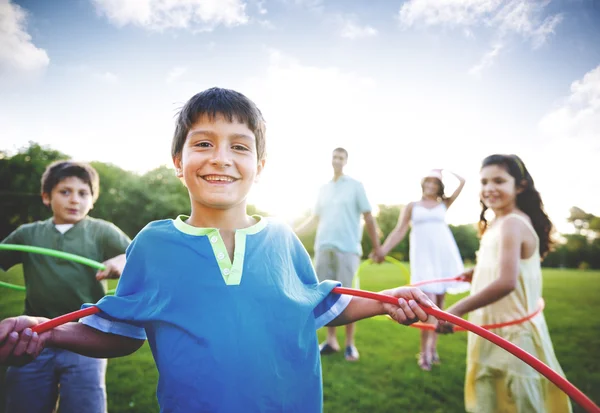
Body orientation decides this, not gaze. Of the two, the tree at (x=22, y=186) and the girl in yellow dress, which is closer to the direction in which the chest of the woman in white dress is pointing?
the girl in yellow dress

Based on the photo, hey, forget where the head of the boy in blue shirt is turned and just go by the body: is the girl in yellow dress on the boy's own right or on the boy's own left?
on the boy's own left

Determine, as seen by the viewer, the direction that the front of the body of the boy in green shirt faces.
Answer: toward the camera

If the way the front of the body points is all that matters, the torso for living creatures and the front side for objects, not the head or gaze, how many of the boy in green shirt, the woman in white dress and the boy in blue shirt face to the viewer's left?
0

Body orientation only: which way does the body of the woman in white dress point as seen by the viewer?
toward the camera

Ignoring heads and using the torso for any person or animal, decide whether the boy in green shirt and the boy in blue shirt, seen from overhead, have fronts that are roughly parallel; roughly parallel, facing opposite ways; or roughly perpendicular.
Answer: roughly parallel

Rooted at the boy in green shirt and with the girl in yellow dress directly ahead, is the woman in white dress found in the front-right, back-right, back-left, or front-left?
front-left

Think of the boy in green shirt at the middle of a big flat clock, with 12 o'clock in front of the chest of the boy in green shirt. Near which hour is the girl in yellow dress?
The girl in yellow dress is roughly at 10 o'clock from the boy in green shirt.

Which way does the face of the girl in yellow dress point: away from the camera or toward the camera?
toward the camera

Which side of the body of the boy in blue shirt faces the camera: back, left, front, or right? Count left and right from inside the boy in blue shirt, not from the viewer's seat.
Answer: front

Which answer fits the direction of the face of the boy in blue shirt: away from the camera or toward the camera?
toward the camera
